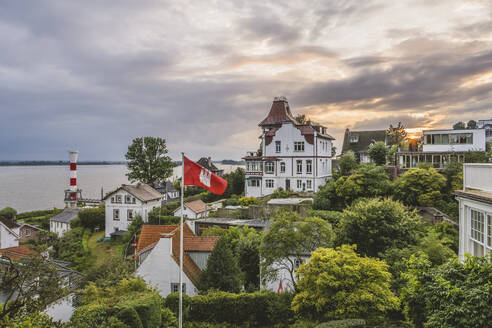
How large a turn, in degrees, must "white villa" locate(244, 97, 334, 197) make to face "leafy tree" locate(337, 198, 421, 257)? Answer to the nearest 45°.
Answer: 0° — it already faces it

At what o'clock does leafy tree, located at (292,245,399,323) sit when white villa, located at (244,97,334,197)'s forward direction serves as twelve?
The leafy tree is roughly at 12 o'clock from the white villa.

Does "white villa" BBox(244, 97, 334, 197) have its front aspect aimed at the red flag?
yes

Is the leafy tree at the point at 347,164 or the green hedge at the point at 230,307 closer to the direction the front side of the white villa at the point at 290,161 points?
the green hedge

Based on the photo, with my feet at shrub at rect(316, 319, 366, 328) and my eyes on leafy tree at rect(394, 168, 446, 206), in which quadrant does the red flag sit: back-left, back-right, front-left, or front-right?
back-left

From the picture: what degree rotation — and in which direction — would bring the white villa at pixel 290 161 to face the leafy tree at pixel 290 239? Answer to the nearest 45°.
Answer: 0° — it already faces it

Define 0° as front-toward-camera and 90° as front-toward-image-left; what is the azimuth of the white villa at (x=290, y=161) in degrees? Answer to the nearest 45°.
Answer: approximately 0°

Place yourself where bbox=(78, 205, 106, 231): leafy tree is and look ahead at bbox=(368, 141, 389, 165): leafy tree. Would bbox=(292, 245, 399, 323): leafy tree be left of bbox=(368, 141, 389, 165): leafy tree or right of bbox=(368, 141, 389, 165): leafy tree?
right

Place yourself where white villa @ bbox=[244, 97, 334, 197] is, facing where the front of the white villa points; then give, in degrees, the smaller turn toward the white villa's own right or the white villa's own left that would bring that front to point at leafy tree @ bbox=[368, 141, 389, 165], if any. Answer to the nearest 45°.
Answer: approximately 90° to the white villa's own left

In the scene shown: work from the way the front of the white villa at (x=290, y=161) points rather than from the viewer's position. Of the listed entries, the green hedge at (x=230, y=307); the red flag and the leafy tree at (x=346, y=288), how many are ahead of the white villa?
3

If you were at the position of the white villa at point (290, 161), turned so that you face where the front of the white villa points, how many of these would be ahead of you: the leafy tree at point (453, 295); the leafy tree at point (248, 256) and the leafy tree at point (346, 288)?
3
